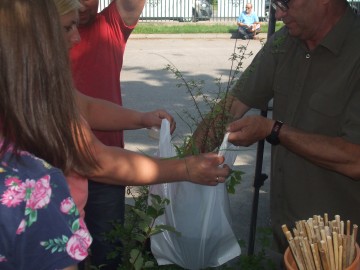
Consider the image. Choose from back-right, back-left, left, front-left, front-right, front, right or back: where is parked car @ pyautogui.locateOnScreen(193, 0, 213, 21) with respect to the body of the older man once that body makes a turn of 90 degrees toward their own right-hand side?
front-right

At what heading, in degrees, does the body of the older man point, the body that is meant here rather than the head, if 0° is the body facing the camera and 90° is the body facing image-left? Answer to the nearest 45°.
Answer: approximately 45°

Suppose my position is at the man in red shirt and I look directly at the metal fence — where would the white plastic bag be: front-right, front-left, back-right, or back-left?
back-right

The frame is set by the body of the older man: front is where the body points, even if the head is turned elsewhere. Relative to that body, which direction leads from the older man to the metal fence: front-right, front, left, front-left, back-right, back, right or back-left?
back-right
